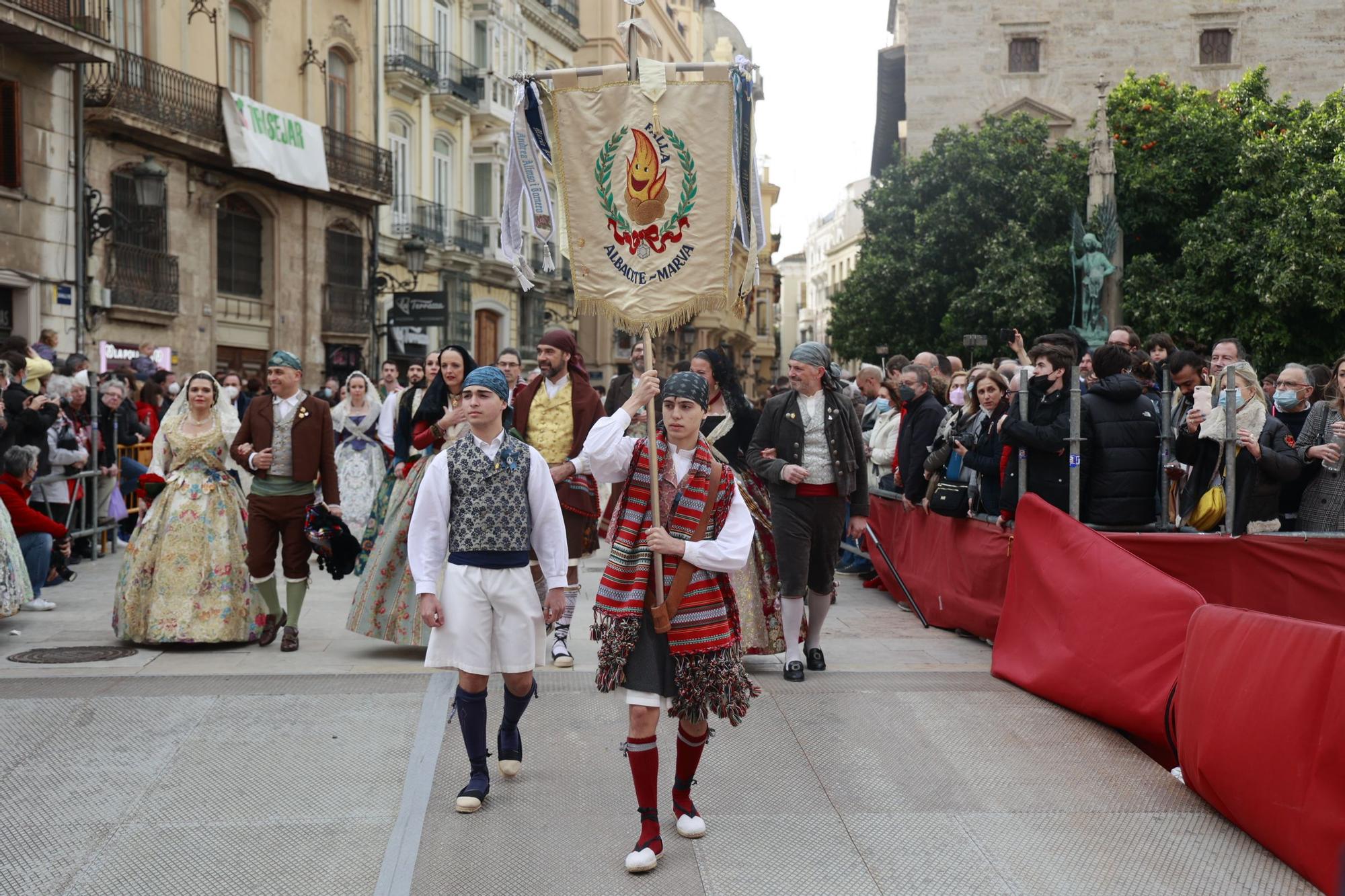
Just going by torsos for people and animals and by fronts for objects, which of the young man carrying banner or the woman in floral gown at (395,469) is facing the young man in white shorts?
the woman in floral gown

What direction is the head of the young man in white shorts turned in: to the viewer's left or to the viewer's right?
to the viewer's left

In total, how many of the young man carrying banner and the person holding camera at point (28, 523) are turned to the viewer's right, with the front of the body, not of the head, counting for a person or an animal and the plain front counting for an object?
1

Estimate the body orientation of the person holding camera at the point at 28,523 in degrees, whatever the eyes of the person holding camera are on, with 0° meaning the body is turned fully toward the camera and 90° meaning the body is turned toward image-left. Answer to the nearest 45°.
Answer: approximately 270°

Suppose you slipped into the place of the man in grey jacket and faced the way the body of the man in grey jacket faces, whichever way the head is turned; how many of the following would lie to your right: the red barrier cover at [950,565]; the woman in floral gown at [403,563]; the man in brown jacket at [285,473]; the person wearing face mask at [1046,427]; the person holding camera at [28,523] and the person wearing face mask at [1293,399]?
3
